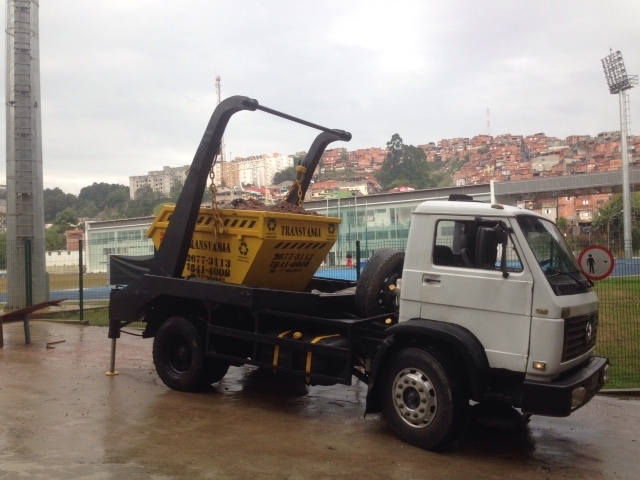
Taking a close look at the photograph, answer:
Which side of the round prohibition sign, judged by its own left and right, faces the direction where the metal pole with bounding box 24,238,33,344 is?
right

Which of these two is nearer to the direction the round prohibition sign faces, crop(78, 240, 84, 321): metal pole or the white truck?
the white truck

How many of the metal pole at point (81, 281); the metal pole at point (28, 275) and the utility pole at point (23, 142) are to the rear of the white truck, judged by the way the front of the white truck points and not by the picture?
3

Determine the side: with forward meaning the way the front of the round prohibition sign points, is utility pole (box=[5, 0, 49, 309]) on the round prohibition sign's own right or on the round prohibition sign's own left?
on the round prohibition sign's own right

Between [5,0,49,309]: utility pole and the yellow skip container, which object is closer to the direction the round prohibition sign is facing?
the yellow skip container

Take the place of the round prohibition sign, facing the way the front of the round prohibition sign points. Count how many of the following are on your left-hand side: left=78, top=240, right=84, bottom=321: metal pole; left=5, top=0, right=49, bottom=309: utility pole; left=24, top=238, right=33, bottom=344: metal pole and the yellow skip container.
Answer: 0

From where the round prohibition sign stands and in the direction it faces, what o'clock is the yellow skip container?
The yellow skip container is roughly at 2 o'clock from the round prohibition sign.

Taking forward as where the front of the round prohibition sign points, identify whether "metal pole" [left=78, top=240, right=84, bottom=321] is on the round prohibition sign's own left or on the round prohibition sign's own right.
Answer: on the round prohibition sign's own right

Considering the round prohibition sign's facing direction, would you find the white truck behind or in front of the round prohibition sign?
in front

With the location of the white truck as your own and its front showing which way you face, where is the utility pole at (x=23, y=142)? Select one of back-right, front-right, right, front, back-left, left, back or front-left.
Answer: back

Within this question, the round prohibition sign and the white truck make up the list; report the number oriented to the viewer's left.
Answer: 0

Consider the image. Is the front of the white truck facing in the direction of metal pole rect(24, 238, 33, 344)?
no

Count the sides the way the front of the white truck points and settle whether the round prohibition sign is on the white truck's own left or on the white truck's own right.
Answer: on the white truck's own left

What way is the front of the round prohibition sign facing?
toward the camera
